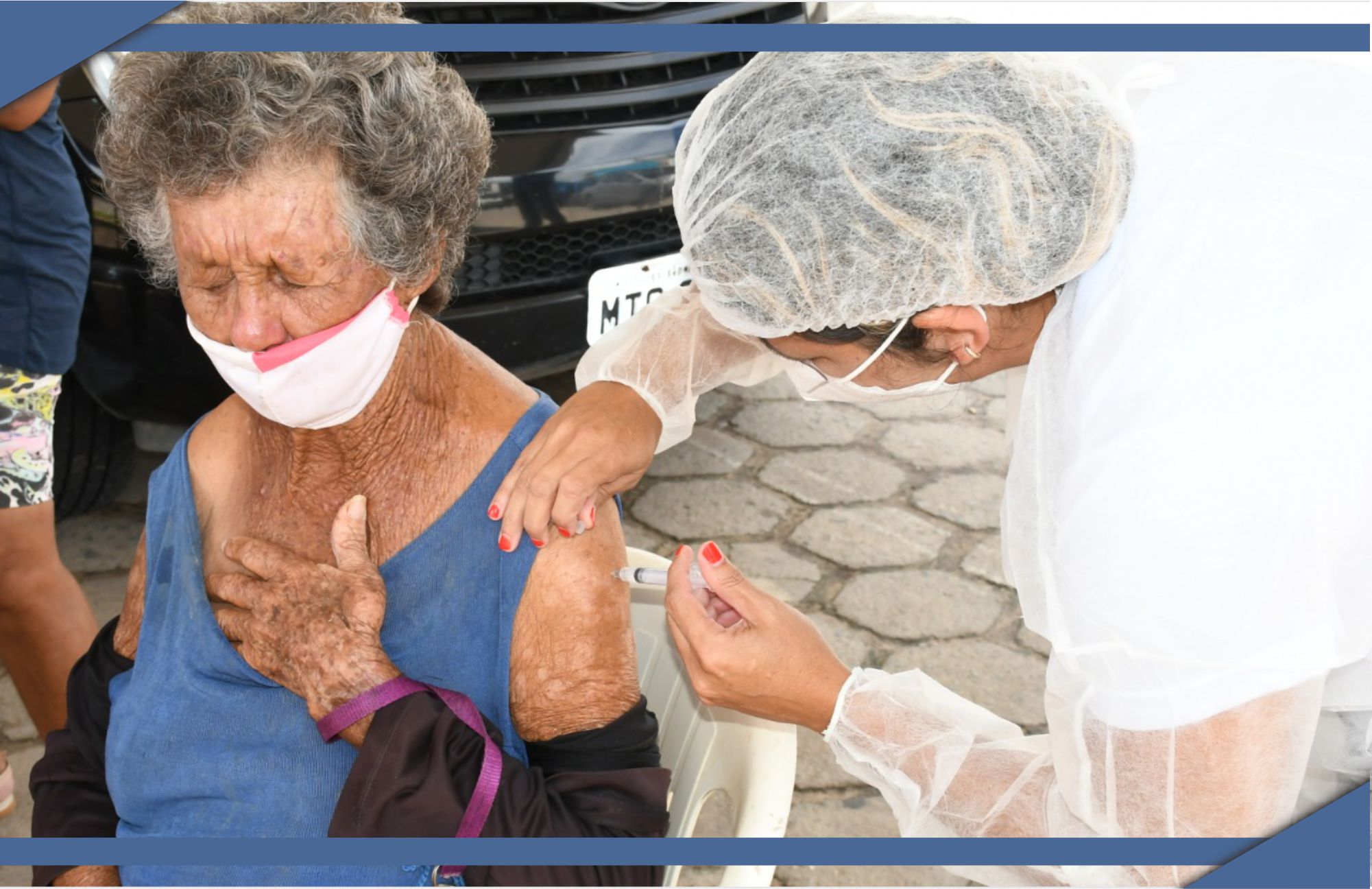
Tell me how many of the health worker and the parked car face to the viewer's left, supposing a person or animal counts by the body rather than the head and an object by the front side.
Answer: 1

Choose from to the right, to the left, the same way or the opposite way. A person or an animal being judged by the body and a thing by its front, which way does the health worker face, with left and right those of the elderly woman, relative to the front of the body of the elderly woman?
to the right

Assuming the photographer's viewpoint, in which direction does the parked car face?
facing the viewer and to the right of the viewer

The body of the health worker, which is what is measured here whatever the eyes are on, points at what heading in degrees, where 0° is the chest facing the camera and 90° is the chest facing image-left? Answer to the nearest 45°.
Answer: approximately 90°

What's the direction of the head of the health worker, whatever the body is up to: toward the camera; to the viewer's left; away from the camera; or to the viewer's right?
to the viewer's left

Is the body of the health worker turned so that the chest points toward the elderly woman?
yes

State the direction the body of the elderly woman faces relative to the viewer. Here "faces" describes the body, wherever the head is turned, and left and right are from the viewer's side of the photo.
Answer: facing the viewer and to the left of the viewer

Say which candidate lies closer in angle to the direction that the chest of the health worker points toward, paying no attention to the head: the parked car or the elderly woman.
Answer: the elderly woman

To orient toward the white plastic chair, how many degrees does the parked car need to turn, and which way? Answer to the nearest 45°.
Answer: approximately 45° to its right

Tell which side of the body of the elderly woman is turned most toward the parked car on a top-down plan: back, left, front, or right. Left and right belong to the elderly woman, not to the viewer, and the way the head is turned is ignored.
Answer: back
